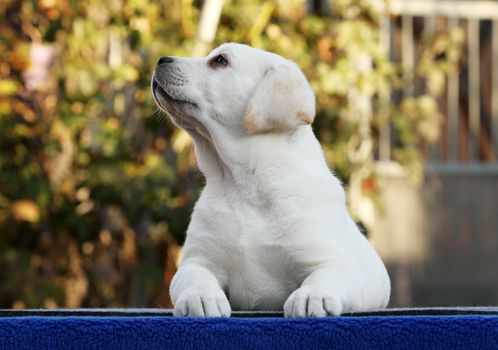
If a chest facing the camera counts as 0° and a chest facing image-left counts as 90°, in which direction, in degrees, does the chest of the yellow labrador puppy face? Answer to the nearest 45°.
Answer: approximately 45°

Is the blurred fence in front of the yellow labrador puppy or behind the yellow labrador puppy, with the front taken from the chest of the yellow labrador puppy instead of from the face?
behind

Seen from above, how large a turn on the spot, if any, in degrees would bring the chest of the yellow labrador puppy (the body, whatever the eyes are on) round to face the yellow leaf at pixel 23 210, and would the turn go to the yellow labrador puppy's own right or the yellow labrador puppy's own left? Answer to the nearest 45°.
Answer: approximately 90° to the yellow labrador puppy's own right

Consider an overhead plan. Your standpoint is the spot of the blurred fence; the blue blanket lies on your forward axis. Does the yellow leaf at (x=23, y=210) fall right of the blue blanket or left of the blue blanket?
right
